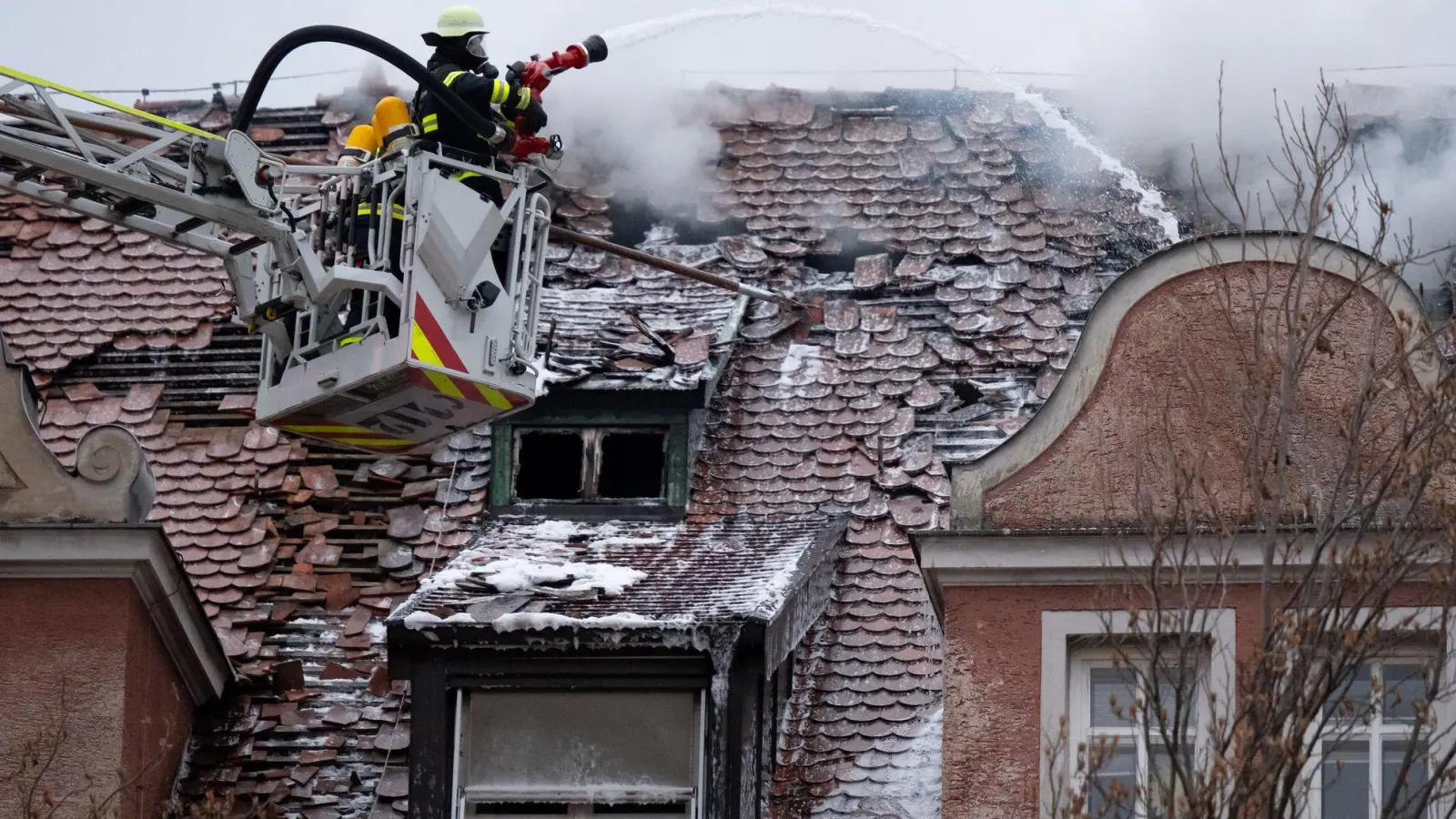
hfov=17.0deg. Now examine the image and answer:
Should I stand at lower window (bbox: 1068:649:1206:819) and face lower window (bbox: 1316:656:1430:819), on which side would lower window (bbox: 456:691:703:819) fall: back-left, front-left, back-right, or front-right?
back-left

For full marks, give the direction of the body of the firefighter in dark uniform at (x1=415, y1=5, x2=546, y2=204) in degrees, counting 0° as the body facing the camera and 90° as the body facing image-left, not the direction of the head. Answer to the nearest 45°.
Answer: approximately 270°

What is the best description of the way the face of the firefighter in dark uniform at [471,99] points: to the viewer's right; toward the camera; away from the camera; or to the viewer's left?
to the viewer's right

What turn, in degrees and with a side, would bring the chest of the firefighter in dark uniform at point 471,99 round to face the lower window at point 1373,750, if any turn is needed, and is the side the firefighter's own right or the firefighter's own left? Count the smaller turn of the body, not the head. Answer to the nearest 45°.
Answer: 0° — they already face it
